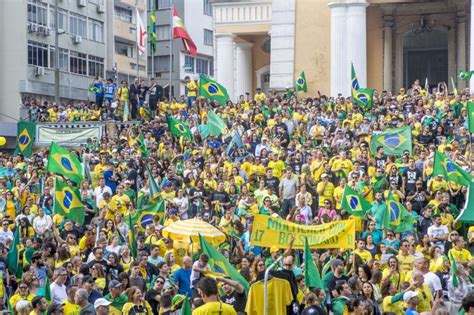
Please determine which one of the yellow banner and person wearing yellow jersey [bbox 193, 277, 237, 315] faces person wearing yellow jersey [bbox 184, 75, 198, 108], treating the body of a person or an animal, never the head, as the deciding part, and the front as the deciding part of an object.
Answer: person wearing yellow jersey [bbox 193, 277, 237, 315]

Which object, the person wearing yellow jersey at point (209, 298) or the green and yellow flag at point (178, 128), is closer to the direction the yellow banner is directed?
the person wearing yellow jersey

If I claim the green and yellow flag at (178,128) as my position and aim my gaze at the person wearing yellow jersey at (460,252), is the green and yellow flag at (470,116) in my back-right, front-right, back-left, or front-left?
front-left

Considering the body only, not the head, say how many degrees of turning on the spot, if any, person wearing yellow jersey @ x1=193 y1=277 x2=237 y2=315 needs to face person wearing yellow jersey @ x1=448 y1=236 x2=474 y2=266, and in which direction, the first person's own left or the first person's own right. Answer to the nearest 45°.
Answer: approximately 45° to the first person's own right

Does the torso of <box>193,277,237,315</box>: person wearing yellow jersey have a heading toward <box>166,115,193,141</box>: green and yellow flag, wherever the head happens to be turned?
yes

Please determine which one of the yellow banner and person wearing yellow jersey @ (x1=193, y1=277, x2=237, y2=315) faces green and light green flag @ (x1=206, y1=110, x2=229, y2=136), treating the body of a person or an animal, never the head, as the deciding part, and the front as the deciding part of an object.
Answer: the person wearing yellow jersey

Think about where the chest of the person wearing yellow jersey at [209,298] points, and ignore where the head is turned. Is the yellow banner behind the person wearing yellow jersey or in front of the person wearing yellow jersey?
in front

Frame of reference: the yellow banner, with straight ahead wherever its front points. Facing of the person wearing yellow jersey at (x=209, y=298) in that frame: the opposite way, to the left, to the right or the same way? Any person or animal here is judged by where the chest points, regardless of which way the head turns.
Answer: the opposite way

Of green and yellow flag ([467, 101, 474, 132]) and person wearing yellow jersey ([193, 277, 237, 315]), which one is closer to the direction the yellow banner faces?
the person wearing yellow jersey

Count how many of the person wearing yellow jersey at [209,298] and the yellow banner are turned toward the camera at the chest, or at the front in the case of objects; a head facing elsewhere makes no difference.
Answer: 1

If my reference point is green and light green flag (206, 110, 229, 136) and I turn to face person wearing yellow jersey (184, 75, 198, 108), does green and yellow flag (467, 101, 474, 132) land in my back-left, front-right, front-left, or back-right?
back-right

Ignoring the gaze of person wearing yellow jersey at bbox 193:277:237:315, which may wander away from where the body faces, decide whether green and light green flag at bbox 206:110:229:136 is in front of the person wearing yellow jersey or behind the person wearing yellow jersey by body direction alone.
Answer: in front

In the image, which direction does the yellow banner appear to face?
toward the camera

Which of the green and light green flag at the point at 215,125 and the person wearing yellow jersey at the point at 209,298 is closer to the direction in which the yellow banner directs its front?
the person wearing yellow jersey

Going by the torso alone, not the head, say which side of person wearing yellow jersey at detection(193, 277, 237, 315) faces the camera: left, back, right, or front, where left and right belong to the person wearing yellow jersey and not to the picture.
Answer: back
